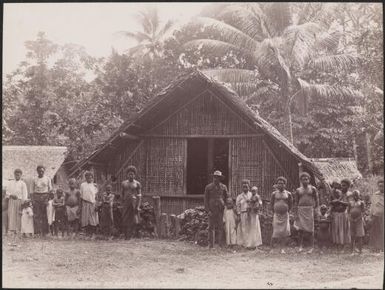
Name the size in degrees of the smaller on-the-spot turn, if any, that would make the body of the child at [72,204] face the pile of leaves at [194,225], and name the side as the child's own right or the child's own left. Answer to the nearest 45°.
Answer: approximately 90° to the child's own left

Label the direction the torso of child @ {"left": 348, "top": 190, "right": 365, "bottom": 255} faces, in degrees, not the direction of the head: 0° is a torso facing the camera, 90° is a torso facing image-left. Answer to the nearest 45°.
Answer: approximately 0°

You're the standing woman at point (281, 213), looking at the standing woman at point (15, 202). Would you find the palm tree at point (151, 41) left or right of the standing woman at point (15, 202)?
right

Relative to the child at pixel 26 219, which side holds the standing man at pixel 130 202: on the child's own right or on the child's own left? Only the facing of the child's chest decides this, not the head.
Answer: on the child's own left

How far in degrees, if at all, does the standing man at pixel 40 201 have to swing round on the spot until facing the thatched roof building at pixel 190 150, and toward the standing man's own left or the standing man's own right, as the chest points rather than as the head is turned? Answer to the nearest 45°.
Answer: approximately 90° to the standing man's own left

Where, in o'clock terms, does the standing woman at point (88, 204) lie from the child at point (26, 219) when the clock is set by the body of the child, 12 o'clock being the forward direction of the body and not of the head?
The standing woman is roughly at 9 o'clock from the child.

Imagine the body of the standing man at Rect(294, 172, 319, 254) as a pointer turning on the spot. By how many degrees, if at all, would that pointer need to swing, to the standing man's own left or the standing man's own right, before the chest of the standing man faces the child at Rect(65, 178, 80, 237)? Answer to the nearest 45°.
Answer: approximately 90° to the standing man's own right
